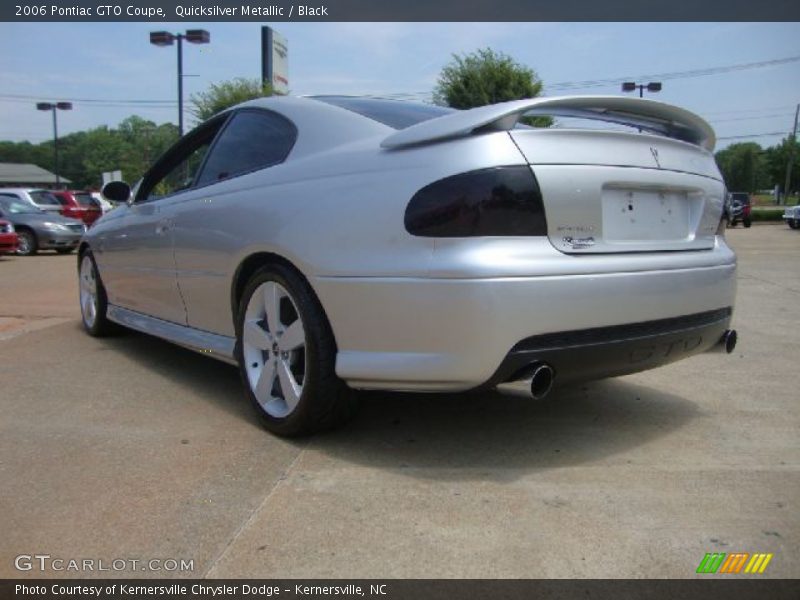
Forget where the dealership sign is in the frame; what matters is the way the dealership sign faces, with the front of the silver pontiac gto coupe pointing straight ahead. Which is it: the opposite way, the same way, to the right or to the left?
the opposite way

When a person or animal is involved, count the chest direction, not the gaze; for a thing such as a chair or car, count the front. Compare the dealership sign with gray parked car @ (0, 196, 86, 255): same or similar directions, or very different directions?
same or similar directions

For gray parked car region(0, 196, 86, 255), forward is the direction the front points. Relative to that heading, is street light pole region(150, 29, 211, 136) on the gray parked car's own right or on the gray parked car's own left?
on the gray parked car's own left

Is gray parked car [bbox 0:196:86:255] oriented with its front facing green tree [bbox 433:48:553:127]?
no

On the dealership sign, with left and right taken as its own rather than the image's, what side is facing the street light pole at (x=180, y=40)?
right

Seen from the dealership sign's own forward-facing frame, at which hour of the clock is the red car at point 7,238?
The red car is roughly at 2 o'clock from the dealership sign.

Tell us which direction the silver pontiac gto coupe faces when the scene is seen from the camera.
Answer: facing away from the viewer and to the left of the viewer

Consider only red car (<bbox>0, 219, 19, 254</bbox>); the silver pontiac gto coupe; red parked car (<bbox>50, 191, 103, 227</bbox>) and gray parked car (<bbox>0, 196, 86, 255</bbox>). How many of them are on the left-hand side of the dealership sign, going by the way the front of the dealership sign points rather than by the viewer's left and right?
0

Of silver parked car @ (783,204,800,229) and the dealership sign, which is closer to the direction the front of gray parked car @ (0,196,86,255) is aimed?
the silver parked car

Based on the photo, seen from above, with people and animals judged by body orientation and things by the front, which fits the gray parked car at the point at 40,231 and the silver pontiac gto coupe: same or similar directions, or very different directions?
very different directions

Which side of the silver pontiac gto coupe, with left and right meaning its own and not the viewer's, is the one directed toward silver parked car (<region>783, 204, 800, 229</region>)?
right

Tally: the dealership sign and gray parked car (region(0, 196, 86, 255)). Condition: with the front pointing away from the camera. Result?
0

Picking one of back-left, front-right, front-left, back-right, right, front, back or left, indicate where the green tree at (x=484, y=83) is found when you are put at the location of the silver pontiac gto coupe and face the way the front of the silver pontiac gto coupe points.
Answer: front-right

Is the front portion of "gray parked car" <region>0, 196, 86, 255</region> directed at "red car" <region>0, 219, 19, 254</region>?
no

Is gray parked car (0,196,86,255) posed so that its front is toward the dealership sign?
no

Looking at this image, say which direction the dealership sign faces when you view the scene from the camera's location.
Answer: facing the viewer and to the right of the viewer

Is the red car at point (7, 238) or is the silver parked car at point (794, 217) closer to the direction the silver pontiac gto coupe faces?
the red car
